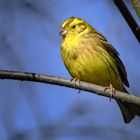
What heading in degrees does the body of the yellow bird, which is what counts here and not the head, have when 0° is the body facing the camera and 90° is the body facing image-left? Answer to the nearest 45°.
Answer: approximately 45°
